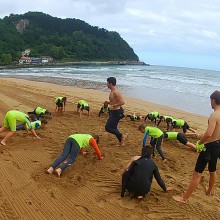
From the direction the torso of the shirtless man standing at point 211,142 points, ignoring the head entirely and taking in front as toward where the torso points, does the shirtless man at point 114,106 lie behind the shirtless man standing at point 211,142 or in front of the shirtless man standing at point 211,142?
in front

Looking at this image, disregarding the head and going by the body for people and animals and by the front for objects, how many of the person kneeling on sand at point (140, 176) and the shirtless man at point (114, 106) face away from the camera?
1

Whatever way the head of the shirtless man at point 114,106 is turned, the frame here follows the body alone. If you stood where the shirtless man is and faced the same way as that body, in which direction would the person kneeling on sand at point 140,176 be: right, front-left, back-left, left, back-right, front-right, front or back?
left

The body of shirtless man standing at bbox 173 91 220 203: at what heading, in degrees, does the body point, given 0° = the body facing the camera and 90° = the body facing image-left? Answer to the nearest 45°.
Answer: approximately 135°

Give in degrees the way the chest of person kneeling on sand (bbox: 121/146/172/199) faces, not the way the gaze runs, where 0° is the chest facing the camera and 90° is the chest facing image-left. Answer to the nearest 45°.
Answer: approximately 180°

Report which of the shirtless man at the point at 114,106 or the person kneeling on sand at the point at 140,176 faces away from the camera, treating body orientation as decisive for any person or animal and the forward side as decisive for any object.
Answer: the person kneeling on sand

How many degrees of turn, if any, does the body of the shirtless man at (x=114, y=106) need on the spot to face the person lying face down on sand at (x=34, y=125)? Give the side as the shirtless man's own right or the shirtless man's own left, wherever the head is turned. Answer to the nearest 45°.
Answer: approximately 45° to the shirtless man's own right

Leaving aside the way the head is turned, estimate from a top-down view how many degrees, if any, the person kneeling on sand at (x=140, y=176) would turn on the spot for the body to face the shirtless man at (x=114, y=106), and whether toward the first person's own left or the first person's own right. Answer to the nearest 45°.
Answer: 0° — they already face them

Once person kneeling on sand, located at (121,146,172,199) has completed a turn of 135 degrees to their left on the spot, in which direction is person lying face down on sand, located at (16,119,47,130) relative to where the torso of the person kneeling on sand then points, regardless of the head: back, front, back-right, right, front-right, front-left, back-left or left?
right

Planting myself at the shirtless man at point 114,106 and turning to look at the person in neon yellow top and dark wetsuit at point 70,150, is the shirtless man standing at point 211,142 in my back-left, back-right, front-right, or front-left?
front-left

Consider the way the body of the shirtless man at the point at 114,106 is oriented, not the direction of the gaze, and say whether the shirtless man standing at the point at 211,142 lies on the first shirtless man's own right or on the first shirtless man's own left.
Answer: on the first shirtless man's own left

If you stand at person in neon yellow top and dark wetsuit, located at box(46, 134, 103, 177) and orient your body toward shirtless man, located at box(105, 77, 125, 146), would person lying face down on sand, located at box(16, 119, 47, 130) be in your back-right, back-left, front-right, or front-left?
front-left

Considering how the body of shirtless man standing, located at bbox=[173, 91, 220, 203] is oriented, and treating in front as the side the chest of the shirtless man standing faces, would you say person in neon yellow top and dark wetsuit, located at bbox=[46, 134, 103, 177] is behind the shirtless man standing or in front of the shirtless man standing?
in front
